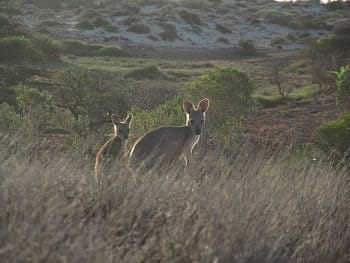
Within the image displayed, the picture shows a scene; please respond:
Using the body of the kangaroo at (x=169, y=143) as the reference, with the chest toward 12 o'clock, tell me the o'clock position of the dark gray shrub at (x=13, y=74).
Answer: The dark gray shrub is roughly at 8 o'clock from the kangaroo.

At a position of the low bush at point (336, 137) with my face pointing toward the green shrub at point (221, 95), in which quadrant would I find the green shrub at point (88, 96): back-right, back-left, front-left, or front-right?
front-left

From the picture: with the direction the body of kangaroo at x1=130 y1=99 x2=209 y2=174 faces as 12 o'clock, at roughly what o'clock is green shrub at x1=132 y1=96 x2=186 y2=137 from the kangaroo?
The green shrub is roughly at 9 o'clock from the kangaroo.

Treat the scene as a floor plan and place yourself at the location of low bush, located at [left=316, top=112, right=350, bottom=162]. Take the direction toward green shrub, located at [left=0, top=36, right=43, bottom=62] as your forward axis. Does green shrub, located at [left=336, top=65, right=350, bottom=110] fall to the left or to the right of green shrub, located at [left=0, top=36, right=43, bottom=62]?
right

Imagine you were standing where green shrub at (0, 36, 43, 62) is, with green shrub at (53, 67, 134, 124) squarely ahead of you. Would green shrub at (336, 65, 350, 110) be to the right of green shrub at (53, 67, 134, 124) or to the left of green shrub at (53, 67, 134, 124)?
left

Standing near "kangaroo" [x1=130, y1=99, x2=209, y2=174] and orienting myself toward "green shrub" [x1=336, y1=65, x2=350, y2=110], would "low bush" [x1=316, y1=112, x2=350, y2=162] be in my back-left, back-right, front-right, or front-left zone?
front-right

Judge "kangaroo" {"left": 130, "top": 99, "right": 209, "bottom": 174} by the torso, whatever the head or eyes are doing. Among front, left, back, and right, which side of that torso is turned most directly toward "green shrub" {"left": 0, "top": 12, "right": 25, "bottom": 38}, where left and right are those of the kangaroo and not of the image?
left

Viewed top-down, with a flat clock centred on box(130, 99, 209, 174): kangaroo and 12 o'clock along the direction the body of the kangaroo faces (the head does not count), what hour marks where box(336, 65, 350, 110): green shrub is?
The green shrub is roughly at 10 o'clock from the kangaroo.

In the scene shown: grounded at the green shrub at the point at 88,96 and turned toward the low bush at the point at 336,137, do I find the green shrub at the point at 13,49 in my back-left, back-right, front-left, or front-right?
back-left

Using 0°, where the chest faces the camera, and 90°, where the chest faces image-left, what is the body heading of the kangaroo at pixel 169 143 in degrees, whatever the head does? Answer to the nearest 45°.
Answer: approximately 270°

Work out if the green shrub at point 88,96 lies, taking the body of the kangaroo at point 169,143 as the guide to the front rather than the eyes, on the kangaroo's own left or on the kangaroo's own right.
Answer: on the kangaroo's own left
